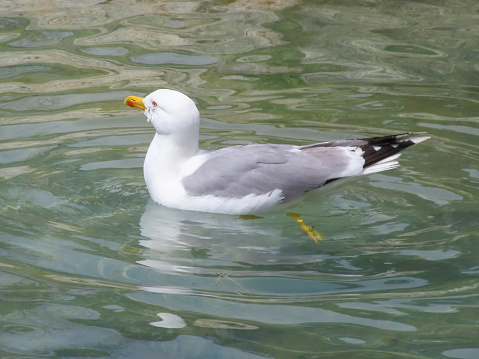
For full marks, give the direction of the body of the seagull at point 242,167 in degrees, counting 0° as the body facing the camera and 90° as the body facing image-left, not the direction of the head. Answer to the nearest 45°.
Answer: approximately 90°
